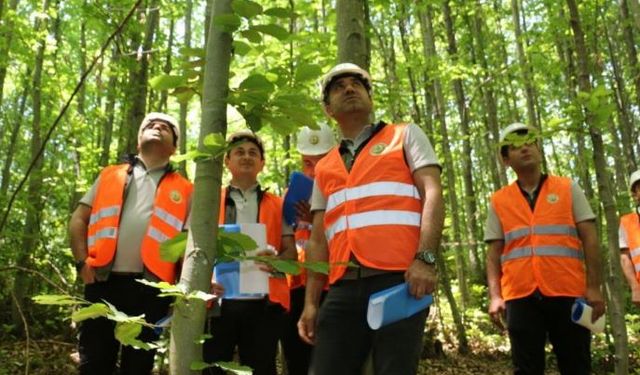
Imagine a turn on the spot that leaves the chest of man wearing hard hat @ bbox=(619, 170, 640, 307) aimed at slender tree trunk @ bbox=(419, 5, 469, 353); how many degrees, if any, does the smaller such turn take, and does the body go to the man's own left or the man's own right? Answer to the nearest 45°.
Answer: approximately 135° to the man's own right

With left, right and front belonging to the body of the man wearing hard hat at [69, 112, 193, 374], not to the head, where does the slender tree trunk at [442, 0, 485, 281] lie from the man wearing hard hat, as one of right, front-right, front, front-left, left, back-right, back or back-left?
back-left

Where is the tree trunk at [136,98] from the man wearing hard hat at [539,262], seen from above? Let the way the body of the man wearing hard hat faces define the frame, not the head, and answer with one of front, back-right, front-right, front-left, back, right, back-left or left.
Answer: right

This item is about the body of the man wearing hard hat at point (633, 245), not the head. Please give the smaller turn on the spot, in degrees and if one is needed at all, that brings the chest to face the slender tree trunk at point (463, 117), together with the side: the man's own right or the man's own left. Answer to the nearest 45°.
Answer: approximately 135° to the man's own right

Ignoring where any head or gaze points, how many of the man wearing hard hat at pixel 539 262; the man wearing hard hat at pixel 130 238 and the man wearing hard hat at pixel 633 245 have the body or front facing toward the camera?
3

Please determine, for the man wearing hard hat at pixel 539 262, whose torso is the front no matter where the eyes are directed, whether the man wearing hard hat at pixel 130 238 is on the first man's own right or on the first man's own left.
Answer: on the first man's own right

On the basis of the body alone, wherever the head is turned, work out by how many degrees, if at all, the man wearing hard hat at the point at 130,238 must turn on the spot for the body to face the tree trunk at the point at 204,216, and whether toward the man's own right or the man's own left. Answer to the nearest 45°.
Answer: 0° — they already face it

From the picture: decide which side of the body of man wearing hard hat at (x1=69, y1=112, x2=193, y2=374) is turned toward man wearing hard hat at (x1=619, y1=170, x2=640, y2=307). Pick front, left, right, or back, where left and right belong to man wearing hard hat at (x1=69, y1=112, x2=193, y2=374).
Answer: left

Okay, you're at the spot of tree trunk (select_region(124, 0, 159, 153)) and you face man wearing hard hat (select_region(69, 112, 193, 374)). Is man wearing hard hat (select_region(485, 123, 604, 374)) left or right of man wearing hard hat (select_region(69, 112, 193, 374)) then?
left
